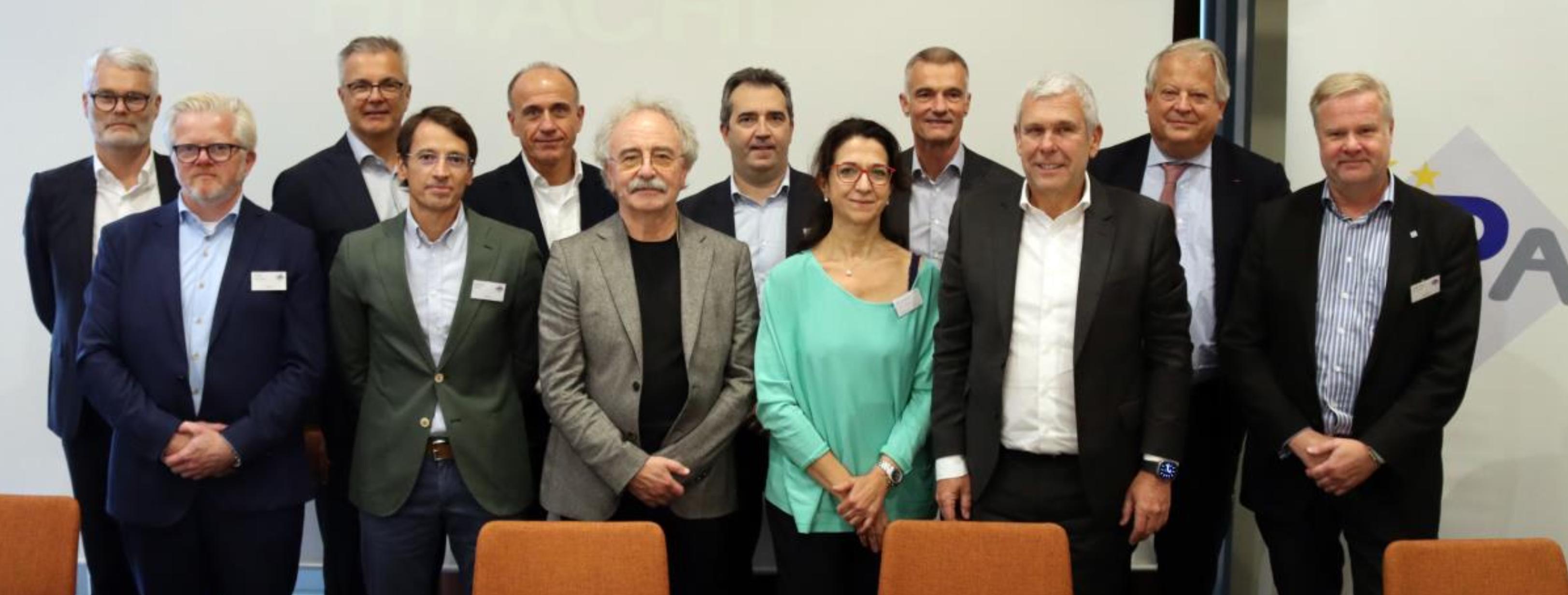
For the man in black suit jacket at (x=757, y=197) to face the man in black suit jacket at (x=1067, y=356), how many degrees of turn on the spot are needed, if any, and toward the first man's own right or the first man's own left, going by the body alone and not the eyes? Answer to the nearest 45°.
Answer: approximately 45° to the first man's own left

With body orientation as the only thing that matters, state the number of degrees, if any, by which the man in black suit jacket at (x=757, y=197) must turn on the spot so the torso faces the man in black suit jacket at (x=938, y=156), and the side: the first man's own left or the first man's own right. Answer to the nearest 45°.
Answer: approximately 90° to the first man's own left

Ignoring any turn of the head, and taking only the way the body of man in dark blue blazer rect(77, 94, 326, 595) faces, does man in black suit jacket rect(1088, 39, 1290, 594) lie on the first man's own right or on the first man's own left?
on the first man's own left

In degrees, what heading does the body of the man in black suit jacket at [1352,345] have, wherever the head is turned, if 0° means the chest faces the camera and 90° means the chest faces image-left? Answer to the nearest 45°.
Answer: approximately 0°

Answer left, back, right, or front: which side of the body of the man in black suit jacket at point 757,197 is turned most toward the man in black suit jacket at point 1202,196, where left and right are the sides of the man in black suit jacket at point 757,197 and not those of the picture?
left

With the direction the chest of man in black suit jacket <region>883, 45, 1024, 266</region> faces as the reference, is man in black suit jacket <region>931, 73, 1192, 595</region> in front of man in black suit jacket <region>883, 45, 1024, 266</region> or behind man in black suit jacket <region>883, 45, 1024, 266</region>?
in front
